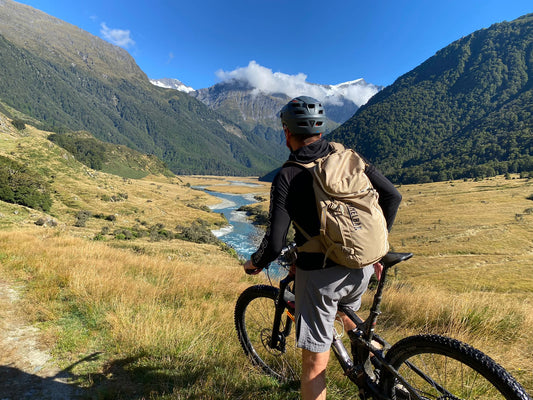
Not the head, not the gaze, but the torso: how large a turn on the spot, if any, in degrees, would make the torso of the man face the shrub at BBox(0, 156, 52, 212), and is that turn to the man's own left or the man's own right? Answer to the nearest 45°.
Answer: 0° — they already face it

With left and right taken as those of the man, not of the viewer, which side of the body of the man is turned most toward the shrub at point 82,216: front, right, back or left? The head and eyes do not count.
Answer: front

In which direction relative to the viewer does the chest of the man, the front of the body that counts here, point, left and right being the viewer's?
facing away from the viewer and to the left of the viewer
